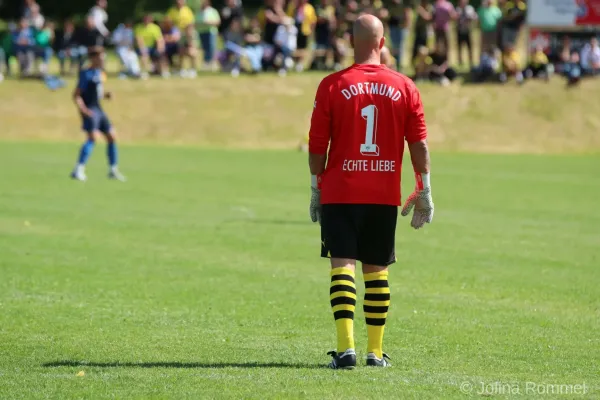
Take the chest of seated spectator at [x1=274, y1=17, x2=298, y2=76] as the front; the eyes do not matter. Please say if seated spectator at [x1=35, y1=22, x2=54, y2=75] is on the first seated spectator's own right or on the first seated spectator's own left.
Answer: on the first seated spectator's own right

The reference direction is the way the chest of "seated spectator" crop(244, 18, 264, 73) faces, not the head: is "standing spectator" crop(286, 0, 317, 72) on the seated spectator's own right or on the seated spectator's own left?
on the seated spectator's own left

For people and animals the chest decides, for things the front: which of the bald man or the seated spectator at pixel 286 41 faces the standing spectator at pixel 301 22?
the bald man

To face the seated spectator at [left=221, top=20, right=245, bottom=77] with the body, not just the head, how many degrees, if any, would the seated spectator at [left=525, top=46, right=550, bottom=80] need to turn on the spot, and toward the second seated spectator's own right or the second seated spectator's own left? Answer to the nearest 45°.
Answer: approximately 90° to the second seated spectator's own right

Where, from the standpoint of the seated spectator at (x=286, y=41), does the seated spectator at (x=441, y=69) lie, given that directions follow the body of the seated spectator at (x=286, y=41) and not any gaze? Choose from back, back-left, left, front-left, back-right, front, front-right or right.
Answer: left

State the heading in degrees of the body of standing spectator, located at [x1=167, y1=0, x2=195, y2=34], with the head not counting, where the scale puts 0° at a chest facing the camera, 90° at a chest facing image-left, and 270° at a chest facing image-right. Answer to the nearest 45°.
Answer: approximately 0°

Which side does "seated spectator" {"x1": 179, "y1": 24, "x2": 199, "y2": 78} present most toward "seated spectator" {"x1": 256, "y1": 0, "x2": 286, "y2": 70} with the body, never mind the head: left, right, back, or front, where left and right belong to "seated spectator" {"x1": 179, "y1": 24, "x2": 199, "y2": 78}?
left

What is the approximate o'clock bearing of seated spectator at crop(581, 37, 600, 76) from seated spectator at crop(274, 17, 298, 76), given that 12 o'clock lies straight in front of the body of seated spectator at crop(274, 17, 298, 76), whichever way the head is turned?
seated spectator at crop(581, 37, 600, 76) is roughly at 9 o'clock from seated spectator at crop(274, 17, 298, 76).

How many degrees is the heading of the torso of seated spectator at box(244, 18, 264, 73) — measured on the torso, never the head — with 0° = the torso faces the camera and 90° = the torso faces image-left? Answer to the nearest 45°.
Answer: approximately 0°

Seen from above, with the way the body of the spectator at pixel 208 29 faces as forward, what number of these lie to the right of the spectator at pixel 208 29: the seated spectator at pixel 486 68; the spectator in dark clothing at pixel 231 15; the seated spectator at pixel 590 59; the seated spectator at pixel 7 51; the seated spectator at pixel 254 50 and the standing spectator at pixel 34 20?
2

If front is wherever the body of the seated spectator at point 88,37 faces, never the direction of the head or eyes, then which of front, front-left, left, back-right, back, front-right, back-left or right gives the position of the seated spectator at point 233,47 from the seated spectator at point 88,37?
left

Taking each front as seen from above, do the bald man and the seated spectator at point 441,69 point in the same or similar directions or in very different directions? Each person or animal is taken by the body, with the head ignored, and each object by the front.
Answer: very different directions

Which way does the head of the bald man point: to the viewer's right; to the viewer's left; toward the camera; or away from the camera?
away from the camera

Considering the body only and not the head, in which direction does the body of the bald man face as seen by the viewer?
away from the camera
